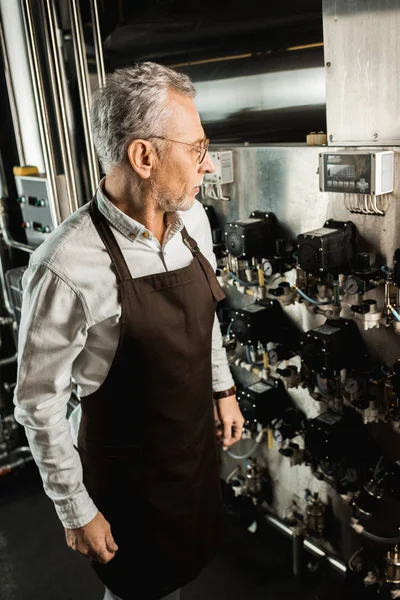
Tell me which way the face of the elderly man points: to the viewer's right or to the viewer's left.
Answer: to the viewer's right

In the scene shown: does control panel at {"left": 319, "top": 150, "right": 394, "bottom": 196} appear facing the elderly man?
yes

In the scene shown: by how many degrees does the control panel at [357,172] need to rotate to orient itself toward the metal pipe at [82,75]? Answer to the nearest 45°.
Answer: approximately 90° to its right

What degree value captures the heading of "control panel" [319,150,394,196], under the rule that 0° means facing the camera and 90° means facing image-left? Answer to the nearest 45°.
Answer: approximately 45°

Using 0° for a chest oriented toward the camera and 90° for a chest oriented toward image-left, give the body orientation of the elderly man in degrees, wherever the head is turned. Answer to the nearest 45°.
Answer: approximately 315°
